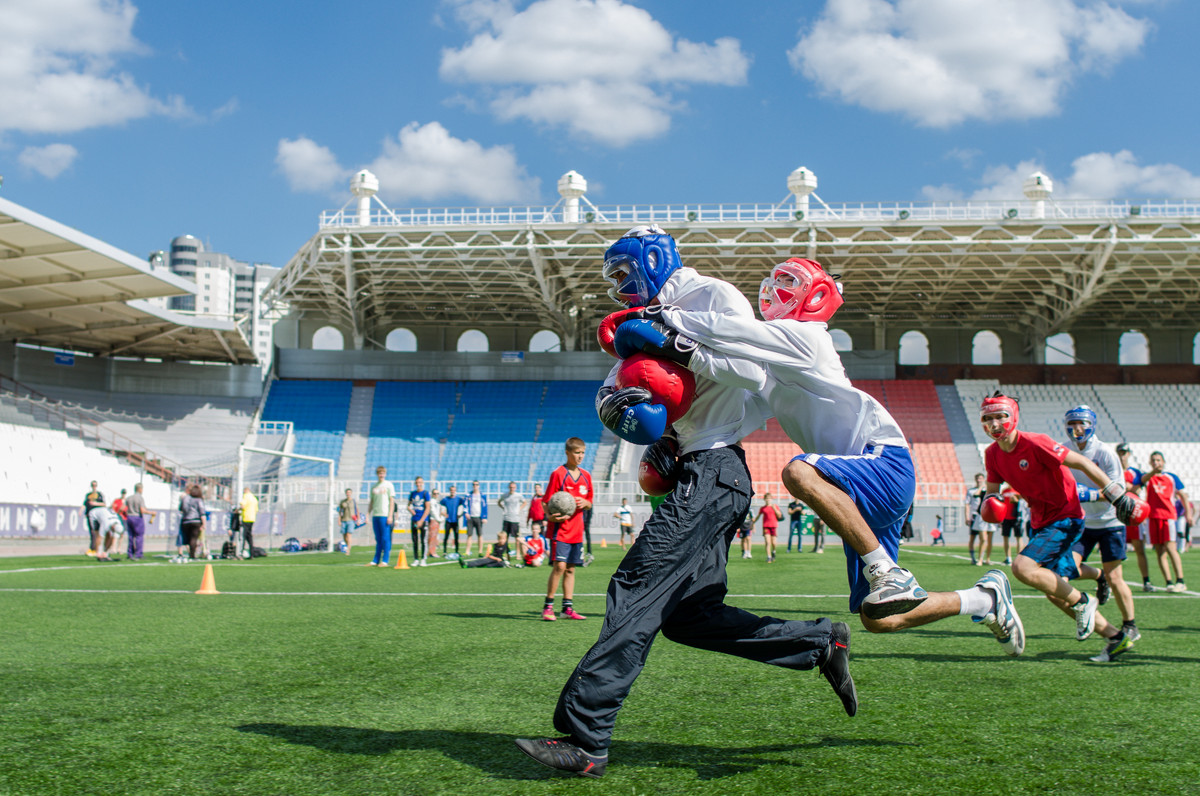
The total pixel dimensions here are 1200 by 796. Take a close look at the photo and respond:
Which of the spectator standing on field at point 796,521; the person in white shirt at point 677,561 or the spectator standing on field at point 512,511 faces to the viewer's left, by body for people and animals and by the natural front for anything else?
the person in white shirt

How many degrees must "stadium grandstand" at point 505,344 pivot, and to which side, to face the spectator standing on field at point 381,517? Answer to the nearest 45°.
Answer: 0° — it already faces them

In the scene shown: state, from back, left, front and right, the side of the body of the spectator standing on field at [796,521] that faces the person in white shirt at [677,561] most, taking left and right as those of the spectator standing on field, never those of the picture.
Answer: front

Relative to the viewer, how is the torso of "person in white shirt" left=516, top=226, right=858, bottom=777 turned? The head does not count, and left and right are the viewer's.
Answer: facing to the left of the viewer

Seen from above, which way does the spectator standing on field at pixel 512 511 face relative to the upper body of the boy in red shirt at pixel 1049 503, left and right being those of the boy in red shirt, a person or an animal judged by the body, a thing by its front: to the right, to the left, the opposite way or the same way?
to the left

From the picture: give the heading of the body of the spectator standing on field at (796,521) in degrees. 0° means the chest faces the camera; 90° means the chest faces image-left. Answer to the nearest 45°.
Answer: approximately 0°
